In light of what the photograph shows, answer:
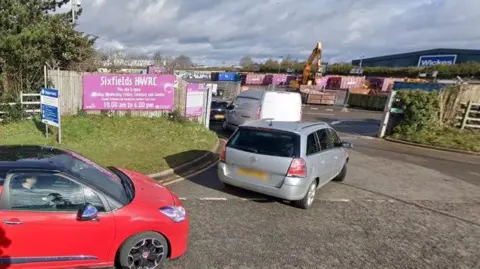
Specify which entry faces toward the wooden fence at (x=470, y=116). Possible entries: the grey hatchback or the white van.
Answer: the grey hatchback

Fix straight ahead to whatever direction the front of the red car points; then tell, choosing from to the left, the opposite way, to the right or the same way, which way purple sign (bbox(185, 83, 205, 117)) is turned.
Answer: to the right

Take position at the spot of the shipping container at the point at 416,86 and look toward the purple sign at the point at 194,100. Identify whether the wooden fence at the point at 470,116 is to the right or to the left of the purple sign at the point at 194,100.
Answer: left

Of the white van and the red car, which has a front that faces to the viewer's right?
the red car

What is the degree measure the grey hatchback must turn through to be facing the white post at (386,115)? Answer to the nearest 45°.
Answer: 0° — it already faces it

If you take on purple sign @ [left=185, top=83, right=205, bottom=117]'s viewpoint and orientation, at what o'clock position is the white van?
The white van is roughly at 10 o'clock from the purple sign.

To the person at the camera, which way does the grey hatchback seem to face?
facing away from the viewer and to the right of the viewer

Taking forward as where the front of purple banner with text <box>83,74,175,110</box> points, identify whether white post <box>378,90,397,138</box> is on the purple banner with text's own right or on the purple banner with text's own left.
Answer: on the purple banner with text's own left

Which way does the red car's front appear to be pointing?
to the viewer's right
